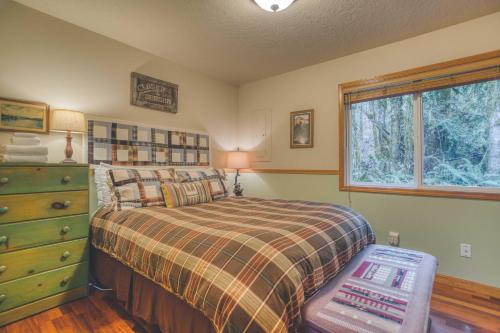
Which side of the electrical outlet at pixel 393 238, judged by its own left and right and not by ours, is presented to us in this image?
front

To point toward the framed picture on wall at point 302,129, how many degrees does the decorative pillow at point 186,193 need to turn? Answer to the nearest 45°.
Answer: approximately 45° to its left

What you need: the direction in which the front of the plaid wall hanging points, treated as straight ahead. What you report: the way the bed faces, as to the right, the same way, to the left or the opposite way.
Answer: the same way

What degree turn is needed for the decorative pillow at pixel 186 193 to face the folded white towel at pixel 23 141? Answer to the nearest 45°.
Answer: approximately 135° to its right

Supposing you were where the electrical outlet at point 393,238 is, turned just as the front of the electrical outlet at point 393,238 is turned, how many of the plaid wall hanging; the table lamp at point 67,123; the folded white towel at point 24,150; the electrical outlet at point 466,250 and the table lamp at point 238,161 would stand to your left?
1

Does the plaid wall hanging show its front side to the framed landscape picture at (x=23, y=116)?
no

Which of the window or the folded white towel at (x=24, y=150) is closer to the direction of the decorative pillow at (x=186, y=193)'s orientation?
the window

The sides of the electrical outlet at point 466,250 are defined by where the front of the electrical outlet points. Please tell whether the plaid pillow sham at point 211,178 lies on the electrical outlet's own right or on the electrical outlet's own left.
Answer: on the electrical outlet's own right

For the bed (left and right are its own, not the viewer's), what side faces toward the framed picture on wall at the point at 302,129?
left

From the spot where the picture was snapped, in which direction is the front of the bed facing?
facing the viewer and to the right of the viewer

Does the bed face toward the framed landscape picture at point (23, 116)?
no

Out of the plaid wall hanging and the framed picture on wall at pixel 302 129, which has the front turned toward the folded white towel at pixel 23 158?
the framed picture on wall

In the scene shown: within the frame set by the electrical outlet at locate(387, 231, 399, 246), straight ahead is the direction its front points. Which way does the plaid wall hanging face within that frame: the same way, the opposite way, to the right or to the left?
to the left

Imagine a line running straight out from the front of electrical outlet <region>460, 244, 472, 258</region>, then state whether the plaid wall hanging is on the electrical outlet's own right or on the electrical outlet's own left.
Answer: on the electrical outlet's own right

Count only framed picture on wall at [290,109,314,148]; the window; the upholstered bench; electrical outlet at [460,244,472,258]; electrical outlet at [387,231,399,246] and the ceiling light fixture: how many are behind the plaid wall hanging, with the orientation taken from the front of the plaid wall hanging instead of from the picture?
0

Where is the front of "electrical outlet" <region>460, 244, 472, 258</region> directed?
toward the camera

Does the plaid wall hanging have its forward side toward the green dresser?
no

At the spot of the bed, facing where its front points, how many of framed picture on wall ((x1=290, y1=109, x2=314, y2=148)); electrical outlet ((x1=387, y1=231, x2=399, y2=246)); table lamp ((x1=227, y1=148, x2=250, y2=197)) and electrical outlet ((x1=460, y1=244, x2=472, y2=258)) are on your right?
0

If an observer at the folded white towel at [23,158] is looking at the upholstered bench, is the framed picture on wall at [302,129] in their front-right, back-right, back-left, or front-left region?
front-left

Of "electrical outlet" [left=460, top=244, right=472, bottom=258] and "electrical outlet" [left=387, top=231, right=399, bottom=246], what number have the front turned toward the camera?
2
